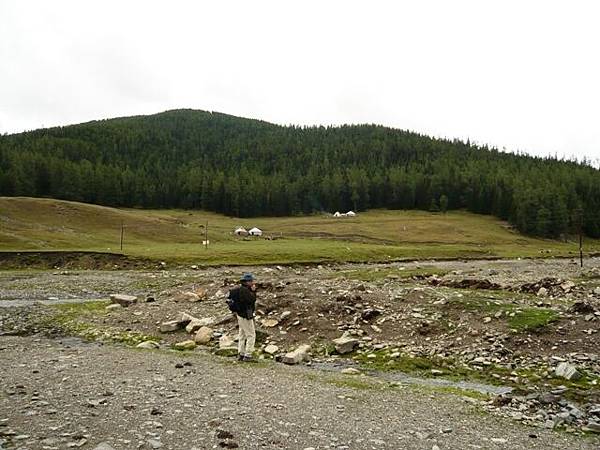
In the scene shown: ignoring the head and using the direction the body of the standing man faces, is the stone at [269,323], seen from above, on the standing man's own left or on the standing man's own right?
on the standing man's own left

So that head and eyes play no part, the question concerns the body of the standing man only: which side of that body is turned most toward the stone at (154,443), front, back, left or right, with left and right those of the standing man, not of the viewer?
right

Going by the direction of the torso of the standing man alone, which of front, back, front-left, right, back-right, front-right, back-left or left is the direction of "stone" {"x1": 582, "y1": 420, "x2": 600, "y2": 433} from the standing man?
front-right

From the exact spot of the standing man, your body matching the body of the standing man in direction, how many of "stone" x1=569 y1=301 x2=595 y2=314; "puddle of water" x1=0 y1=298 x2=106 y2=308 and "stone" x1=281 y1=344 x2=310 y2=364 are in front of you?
2

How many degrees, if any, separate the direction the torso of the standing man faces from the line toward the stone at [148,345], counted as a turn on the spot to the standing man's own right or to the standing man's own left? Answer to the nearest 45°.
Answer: approximately 135° to the standing man's own left

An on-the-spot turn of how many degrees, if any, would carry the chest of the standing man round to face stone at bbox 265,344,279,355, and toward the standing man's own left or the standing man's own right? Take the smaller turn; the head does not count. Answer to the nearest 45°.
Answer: approximately 45° to the standing man's own left

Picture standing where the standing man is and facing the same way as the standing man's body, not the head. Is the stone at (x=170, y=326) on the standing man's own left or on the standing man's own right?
on the standing man's own left

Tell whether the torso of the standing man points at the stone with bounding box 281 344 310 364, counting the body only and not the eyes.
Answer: yes

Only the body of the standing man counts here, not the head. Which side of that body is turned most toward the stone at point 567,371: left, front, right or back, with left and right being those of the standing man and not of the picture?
front

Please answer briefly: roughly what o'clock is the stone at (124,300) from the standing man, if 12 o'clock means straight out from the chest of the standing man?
The stone is roughly at 8 o'clock from the standing man.

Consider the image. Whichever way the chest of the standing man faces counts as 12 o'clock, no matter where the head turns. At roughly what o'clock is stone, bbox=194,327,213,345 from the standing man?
The stone is roughly at 8 o'clock from the standing man.

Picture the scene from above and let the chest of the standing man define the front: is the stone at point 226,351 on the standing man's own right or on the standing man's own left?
on the standing man's own left

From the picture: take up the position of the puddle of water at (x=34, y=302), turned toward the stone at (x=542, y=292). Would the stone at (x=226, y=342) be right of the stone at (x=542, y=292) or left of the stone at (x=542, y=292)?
right

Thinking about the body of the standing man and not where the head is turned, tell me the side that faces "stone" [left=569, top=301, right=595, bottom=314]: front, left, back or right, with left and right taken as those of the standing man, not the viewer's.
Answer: front

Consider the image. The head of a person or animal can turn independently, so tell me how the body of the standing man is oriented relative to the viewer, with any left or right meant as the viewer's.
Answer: facing to the right of the viewer

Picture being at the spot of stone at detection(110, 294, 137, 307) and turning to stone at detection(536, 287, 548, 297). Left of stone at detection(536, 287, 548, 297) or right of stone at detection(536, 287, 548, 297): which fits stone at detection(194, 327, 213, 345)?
right
